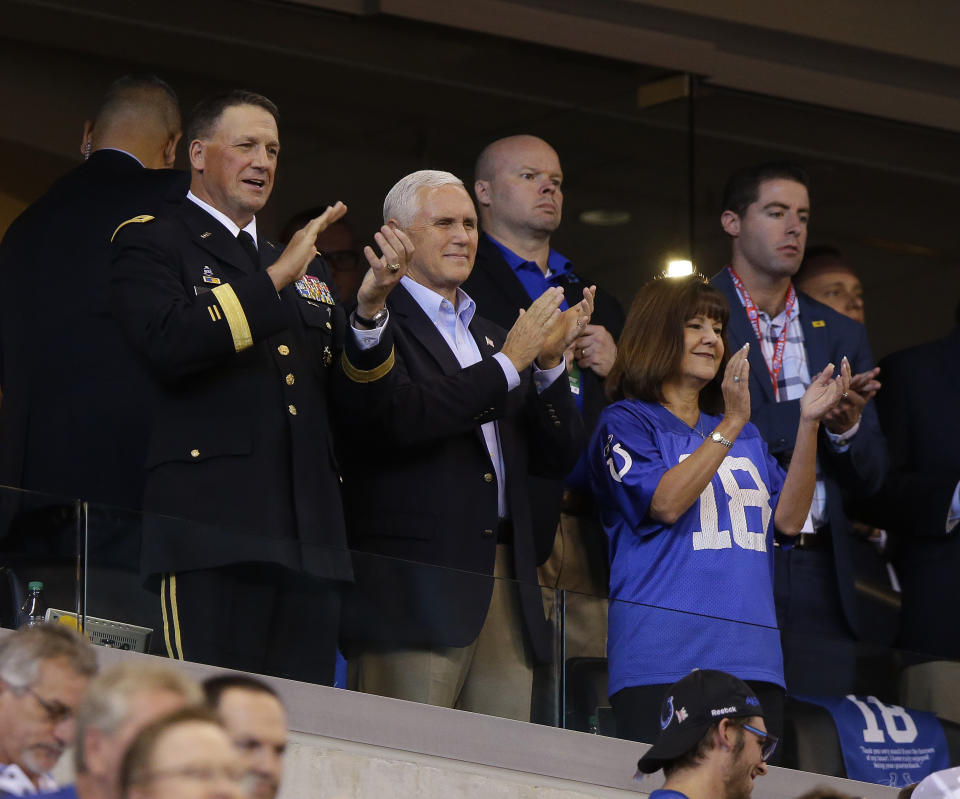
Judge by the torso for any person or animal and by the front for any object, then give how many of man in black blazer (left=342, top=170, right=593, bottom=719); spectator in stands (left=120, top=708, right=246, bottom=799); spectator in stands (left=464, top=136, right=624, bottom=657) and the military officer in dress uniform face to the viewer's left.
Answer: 0

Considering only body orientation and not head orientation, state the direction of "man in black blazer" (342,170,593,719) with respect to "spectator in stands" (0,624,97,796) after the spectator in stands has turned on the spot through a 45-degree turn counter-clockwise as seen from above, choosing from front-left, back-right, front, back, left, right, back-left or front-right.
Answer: front-left

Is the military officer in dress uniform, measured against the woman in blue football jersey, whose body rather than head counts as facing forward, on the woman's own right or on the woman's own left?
on the woman's own right

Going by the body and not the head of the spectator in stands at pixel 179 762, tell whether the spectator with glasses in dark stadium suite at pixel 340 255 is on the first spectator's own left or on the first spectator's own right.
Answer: on the first spectator's own left

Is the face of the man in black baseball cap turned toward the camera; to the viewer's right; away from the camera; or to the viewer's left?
to the viewer's right

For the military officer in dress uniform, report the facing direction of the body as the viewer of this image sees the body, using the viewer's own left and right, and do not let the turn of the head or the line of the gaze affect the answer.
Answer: facing the viewer and to the right of the viewer

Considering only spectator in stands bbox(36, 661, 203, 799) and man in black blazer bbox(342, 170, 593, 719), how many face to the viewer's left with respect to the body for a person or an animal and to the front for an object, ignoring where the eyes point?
0

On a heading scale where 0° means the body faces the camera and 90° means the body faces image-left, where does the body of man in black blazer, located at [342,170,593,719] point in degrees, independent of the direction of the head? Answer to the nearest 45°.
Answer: approximately 315°

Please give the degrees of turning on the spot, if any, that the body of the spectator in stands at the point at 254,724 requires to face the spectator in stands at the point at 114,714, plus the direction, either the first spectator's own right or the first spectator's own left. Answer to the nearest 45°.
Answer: approximately 90° to the first spectator's own right

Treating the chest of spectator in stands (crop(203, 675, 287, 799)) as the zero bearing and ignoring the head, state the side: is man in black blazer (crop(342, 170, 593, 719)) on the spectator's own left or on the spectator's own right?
on the spectator's own left

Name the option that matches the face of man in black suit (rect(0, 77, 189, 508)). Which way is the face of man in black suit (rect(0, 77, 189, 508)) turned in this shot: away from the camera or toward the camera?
away from the camera

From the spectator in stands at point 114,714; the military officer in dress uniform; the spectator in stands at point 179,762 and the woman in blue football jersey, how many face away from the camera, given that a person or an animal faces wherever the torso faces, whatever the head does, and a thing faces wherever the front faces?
0

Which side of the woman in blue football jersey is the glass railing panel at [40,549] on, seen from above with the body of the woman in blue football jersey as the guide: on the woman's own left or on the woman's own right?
on the woman's own right

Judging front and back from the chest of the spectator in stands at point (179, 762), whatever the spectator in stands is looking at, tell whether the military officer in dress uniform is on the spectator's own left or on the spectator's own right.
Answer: on the spectator's own left
